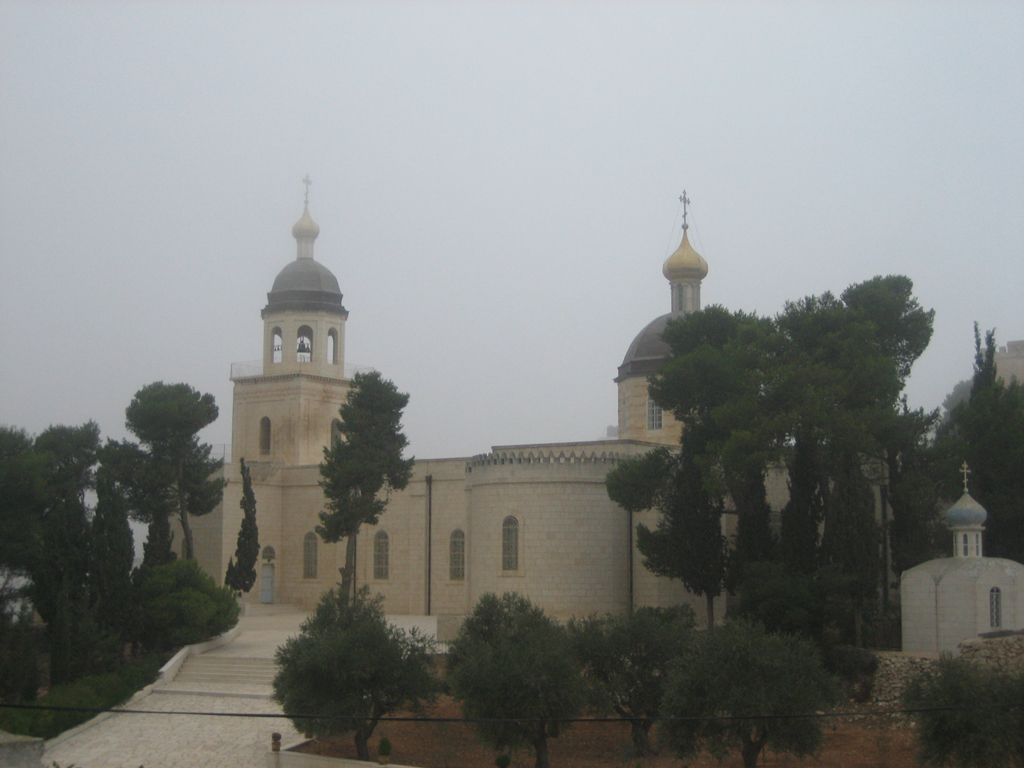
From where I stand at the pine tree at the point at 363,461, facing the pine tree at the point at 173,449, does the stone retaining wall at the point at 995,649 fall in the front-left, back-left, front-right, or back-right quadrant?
back-left

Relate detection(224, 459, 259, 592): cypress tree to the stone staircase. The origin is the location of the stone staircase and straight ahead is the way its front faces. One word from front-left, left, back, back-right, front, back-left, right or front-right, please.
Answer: back

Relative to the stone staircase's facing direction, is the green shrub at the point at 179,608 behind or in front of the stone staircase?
behind

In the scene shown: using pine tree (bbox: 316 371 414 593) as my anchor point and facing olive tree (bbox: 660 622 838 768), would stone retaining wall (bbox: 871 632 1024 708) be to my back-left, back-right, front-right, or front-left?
front-left

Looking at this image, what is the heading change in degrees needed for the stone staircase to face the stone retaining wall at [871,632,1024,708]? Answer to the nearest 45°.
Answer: approximately 45° to its left

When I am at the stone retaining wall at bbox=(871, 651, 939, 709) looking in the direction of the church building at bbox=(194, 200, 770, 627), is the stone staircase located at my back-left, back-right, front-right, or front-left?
front-left

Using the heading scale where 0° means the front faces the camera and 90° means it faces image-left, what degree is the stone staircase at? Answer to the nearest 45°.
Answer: approximately 0°
